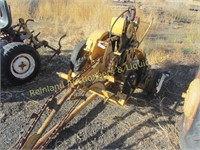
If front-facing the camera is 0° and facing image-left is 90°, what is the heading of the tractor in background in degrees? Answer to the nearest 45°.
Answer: approximately 90°
